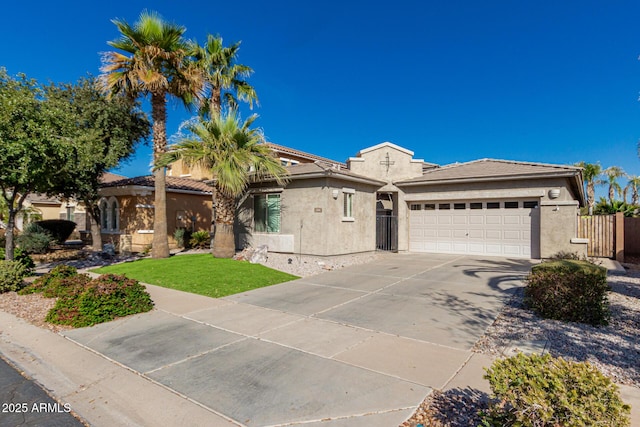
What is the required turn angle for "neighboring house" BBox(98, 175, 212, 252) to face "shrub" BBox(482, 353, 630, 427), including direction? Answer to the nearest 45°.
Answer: approximately 45° to its left

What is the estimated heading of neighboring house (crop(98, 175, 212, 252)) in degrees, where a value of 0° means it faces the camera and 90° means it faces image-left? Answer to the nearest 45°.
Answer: approximately 45°

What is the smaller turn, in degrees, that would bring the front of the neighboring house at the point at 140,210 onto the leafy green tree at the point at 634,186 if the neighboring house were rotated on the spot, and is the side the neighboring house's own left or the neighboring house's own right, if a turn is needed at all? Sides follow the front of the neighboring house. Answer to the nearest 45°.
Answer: approximately 135° to the neighboring house's own left

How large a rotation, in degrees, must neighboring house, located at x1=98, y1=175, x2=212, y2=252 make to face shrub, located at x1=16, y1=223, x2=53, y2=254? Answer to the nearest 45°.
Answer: approximately 45° to its right

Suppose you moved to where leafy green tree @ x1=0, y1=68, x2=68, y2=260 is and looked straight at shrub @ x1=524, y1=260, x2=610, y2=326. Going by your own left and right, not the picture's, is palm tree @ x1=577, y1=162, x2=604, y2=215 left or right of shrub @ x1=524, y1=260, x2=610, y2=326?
left

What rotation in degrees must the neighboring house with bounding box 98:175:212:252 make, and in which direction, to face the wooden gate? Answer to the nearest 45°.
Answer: approximately 90° to its left

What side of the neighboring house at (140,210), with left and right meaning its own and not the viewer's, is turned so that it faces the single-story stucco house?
left

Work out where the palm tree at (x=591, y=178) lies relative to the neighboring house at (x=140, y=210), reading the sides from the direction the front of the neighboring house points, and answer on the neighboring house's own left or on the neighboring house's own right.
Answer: on the neighboring house's own left

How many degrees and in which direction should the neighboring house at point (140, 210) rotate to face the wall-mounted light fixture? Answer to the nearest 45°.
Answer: approximately 90° to its left
